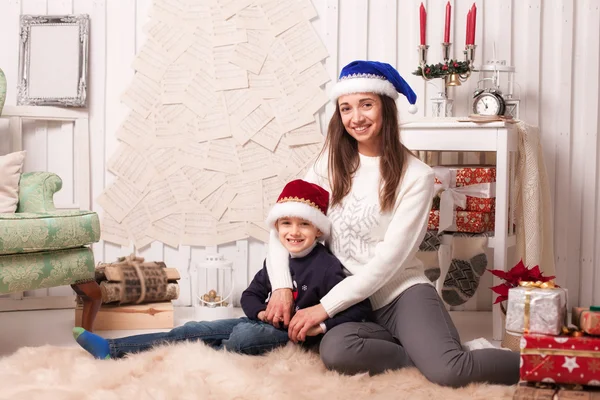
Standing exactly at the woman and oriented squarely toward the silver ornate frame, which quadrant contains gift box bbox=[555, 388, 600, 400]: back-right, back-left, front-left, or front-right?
back-left

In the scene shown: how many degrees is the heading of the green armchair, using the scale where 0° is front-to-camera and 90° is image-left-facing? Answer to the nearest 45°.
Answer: approximately 315°

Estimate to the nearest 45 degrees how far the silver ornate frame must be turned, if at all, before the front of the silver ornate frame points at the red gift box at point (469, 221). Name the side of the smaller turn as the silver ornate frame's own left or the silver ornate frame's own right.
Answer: approximately 45° to the silver ornate frame's own left

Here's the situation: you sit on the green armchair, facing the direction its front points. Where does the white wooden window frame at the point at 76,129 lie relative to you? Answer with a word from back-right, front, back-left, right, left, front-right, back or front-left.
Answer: back-left

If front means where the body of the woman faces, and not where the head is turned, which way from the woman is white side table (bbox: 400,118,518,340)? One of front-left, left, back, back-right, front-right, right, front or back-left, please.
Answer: back

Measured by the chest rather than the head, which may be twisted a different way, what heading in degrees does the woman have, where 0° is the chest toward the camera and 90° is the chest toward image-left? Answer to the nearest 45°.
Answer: approximately 45°

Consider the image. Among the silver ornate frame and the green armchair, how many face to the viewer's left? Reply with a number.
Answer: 0

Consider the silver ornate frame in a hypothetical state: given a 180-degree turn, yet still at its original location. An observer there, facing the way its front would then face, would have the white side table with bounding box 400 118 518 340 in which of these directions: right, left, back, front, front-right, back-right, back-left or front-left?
back-right

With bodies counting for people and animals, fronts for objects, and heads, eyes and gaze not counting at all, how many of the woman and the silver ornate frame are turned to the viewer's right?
0

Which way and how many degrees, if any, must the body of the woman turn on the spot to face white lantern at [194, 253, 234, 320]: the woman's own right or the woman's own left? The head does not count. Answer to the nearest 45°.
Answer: approximately 90° to the woman's own right
